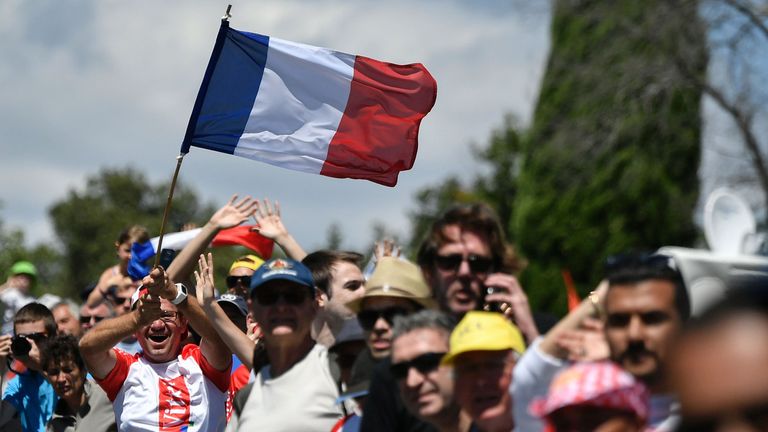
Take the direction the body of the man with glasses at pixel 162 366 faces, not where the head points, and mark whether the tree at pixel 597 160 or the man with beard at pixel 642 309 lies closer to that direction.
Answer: the man with beard

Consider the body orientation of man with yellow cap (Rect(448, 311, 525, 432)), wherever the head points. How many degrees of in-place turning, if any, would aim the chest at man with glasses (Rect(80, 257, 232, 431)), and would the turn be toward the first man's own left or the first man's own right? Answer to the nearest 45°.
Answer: approximately 90° to the first man's own right

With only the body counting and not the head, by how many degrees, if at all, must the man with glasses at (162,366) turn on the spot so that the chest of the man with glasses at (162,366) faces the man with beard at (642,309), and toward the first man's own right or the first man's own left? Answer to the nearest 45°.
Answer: approximately 45° to the first man's own left

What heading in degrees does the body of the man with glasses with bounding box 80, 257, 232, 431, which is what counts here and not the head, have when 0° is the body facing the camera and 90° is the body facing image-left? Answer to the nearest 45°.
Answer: approximately 0°
